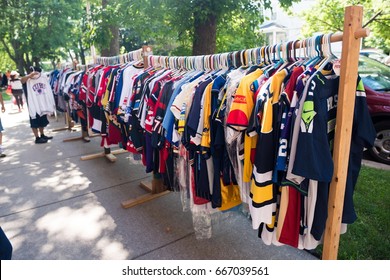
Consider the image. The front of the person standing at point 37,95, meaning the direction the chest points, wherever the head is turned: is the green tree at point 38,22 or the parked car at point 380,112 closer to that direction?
the parked car

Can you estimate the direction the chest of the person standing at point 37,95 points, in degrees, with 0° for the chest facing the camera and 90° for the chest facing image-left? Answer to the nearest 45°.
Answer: approximately 315°

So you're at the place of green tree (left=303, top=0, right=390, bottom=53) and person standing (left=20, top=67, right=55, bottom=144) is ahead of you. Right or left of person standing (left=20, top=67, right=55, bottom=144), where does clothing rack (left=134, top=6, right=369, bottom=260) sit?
left

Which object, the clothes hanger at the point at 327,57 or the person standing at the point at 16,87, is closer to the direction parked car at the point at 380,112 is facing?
the clothes hanger

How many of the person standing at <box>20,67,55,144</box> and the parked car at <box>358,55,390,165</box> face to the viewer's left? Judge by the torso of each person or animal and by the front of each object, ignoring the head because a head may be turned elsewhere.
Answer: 0

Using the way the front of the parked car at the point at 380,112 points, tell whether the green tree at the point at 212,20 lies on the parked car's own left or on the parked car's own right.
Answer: on the parked car's own right

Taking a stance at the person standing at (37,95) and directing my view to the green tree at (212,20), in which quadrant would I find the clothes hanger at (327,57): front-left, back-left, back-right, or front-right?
front-right
